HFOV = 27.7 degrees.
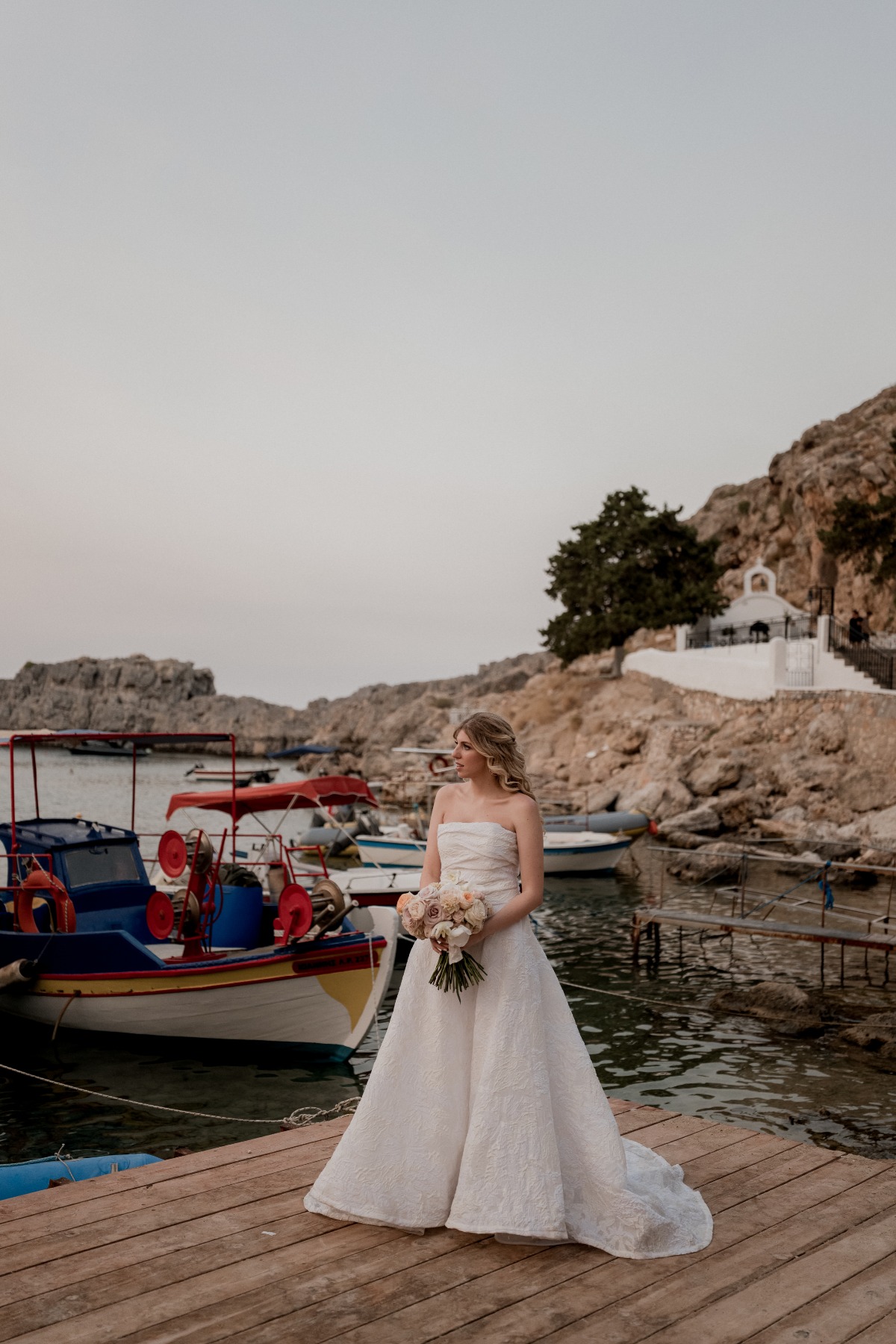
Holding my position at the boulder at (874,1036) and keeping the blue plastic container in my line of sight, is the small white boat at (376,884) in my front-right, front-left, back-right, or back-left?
front-right

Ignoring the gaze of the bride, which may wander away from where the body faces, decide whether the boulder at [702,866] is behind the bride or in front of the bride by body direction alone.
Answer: behind

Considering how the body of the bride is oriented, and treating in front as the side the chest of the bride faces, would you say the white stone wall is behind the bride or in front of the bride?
behind

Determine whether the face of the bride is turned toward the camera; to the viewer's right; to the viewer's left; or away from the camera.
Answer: to the viewer's left

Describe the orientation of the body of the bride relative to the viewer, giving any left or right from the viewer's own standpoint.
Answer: facing the viewer and to the left of the viewer

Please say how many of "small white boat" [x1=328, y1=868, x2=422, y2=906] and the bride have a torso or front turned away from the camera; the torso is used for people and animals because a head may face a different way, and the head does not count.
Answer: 0

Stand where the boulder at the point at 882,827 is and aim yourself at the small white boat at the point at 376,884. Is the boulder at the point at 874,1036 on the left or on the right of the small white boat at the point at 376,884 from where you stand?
left
